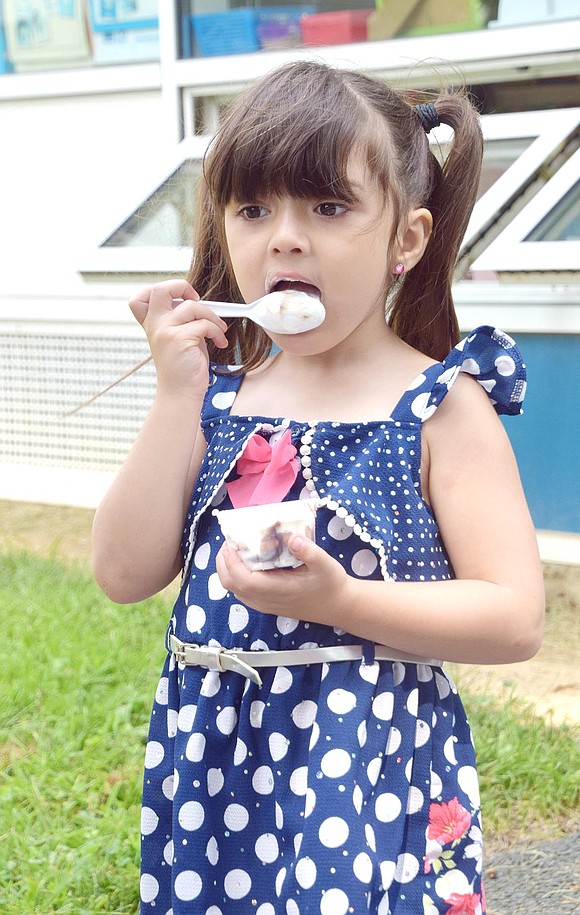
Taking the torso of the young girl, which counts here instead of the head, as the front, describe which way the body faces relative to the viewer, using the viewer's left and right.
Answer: facing the viewer and to the left of the viewer

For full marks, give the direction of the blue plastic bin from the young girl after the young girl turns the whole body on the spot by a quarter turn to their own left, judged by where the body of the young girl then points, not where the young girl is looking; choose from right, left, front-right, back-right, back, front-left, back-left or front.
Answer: back-left

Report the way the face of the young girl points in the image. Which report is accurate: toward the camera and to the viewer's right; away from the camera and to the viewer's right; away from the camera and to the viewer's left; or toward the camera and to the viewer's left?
toward the camera and to the viewer's left
